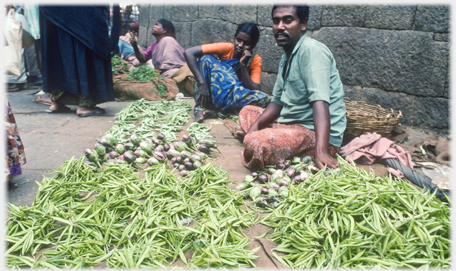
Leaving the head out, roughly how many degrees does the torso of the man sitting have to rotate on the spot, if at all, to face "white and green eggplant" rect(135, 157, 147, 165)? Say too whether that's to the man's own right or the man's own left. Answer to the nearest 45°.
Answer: approximately 45° to the man's own right

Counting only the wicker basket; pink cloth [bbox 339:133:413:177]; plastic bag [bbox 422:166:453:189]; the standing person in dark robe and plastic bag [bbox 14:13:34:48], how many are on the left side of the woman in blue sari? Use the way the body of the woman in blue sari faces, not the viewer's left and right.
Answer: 3

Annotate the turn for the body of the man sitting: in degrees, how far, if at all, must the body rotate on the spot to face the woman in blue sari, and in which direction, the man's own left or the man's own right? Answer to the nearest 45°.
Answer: approximately 90° to the man's own right

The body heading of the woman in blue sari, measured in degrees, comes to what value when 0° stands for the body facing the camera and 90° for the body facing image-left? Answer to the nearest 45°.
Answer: approximately 45°

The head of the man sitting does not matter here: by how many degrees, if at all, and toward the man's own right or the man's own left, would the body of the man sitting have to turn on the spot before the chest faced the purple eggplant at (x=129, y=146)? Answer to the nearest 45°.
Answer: approximately 45° to the man's own right
